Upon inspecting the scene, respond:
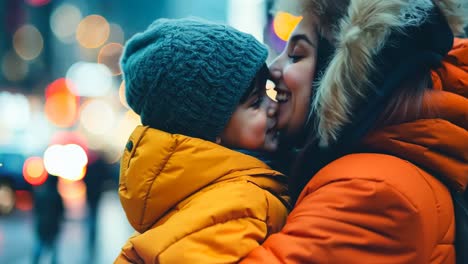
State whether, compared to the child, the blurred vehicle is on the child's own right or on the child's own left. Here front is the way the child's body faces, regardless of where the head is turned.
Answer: on the child's own left

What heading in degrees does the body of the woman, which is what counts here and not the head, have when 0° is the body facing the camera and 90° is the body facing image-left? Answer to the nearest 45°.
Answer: approximately 90°

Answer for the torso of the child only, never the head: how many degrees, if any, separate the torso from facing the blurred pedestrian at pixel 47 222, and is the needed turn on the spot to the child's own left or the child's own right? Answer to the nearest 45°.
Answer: approximately 135° to the child's own left

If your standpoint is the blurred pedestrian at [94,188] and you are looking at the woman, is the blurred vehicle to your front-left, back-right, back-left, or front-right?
back-right

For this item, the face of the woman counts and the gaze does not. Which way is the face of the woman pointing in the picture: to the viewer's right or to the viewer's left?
to the viewer's left

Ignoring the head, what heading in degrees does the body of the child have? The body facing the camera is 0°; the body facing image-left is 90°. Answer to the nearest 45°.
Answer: approximately 270°

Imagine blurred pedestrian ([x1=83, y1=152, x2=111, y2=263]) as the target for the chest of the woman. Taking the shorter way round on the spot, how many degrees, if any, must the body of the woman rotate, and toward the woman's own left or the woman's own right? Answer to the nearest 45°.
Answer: approximately 45° to the woman's own right

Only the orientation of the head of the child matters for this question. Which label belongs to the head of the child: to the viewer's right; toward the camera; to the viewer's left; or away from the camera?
to the viewer's right
